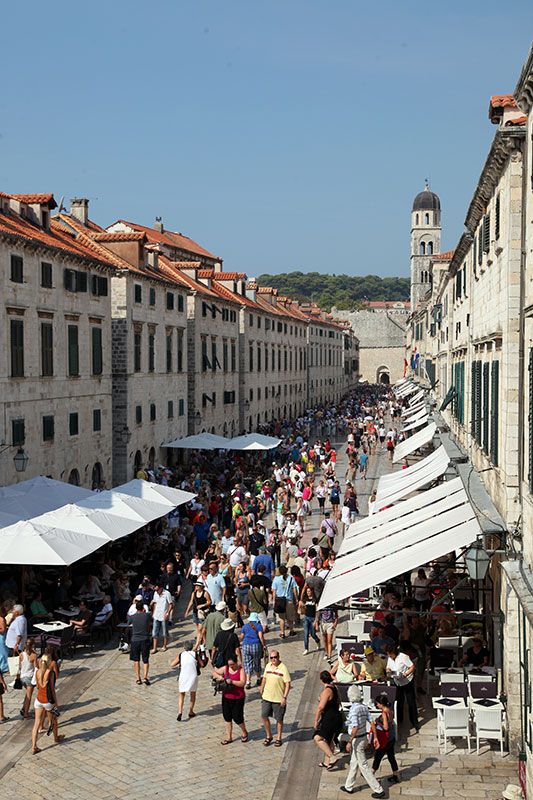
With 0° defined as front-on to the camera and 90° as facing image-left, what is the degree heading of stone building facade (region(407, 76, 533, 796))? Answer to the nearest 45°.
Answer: approximately 90°

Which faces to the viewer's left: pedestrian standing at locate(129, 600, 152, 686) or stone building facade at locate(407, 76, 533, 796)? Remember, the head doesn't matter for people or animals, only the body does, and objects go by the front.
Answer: the stone building facade

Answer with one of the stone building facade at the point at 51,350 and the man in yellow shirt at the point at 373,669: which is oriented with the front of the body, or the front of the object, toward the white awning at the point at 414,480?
the stone building facade

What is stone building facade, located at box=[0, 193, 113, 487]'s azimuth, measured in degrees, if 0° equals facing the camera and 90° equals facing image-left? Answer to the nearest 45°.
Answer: approximately 315°

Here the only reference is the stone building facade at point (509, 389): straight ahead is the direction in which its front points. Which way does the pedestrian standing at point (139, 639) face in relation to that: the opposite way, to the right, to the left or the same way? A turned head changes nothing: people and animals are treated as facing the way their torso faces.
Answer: to the right

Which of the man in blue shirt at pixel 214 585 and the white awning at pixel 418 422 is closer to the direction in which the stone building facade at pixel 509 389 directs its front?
the man in blue shirt

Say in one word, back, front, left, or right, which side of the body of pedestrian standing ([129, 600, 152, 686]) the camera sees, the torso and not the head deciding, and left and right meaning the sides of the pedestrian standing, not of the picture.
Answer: back
